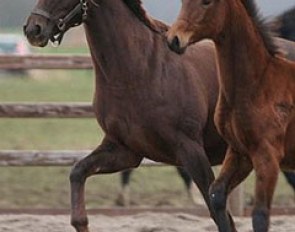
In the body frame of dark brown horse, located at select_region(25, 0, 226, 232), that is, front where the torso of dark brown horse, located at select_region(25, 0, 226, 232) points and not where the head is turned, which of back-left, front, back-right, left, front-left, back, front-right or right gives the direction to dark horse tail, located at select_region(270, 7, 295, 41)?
back

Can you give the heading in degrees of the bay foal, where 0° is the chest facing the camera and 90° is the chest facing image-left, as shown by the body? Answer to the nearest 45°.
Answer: approximately 45°
